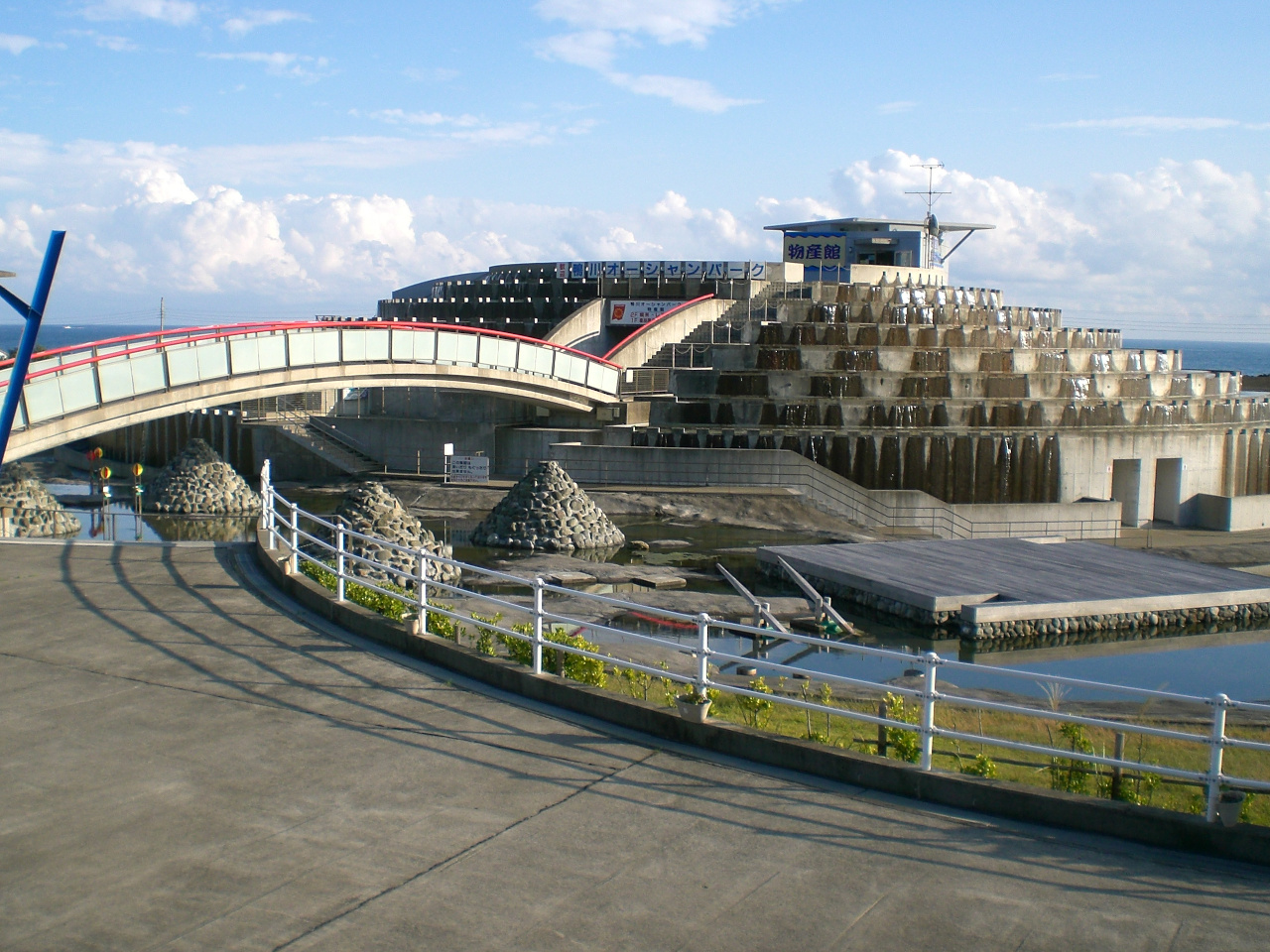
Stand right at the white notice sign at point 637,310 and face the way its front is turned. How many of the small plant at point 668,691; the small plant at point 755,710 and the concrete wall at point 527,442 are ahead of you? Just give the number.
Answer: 3

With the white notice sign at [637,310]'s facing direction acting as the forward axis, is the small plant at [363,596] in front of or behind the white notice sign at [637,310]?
in front

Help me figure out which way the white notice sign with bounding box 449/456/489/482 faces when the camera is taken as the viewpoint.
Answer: facing the viewer

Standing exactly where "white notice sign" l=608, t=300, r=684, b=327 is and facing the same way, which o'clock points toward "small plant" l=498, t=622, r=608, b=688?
The small plant is roughly at 12 o'clock from the white notice sign.

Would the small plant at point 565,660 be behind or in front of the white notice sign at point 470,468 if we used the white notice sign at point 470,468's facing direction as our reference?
in front

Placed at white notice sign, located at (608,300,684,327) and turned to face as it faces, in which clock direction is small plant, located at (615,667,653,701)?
The small plant is roughly at 12 o'clock from the white notice sign.

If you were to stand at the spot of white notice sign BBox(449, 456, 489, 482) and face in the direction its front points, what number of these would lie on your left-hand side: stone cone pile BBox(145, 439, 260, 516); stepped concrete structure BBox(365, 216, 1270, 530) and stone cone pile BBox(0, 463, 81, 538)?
1

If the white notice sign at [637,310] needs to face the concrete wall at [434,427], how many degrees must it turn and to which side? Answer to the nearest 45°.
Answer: approximately 45° to its right

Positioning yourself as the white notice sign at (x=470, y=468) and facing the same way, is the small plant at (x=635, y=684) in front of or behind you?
in front

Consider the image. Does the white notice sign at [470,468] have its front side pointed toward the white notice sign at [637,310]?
no

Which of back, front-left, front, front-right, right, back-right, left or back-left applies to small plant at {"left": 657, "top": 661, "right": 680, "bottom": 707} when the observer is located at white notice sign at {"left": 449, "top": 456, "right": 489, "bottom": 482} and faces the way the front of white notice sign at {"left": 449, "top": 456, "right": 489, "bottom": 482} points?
front

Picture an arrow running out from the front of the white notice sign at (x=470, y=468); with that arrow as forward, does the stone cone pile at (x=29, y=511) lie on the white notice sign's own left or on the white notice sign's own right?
on the white notice sign's own right

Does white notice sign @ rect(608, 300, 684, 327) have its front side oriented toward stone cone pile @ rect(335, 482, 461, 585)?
yes

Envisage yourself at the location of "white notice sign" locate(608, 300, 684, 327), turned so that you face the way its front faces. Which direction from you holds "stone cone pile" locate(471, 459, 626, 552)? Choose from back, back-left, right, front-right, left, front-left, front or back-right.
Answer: front

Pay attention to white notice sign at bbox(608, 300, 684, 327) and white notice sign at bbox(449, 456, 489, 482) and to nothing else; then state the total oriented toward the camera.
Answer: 2

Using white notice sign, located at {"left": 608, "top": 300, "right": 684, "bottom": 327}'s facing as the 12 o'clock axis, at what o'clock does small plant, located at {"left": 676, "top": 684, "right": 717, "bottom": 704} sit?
The small plant is roughly at 12 o'clock from the white notice sign.

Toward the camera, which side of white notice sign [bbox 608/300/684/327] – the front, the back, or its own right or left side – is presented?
front

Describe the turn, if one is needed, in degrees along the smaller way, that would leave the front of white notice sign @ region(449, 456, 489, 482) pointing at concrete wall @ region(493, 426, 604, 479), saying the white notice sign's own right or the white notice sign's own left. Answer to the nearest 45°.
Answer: approximately 135° to the white notice sign's own left

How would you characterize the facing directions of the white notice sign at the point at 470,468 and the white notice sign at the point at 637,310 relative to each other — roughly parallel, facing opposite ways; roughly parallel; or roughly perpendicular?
roughly parallel
